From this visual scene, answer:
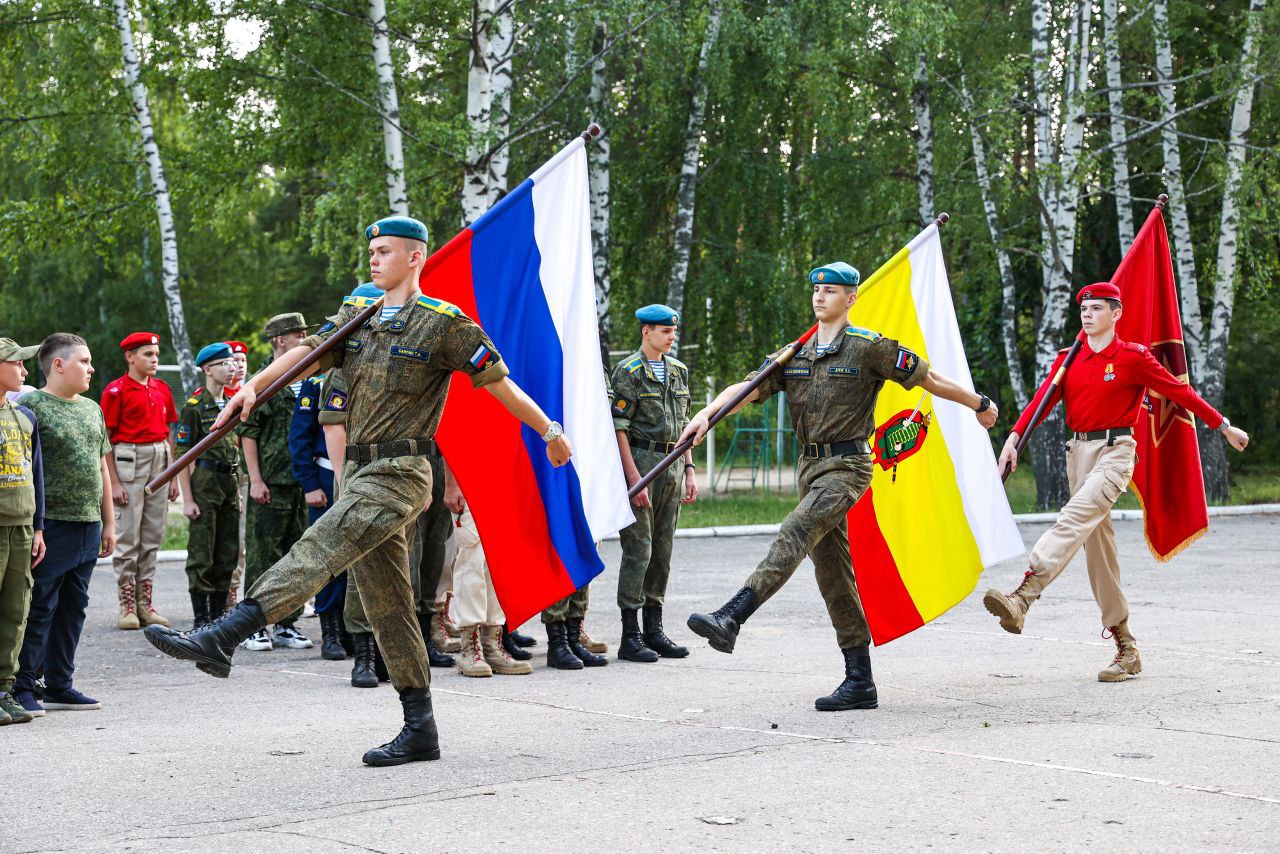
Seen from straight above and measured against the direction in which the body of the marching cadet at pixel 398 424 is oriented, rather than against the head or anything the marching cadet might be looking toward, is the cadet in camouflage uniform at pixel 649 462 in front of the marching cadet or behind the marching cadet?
behind

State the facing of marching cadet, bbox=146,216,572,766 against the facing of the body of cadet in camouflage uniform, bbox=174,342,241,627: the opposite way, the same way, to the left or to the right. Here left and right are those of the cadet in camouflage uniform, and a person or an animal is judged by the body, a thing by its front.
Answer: to the right

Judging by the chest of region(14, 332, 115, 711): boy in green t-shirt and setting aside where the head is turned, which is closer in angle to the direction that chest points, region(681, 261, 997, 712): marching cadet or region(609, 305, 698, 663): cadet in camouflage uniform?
the marching cadet

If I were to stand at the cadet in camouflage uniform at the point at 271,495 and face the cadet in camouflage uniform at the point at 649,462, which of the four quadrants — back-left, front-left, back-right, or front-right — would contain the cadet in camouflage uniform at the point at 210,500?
back-left

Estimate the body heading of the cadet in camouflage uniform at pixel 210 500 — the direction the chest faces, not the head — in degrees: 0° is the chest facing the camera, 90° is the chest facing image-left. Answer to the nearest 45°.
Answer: approximately 315°

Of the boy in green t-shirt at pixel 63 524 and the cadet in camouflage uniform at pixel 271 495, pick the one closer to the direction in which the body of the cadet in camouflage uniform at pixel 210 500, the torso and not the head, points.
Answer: the cadet in camouflage uniform

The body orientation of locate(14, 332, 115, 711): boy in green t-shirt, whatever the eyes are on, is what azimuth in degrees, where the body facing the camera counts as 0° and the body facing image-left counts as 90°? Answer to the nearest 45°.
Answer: approximately 315°

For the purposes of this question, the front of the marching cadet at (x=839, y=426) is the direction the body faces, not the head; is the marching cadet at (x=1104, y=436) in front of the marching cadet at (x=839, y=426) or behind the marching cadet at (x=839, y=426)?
behind

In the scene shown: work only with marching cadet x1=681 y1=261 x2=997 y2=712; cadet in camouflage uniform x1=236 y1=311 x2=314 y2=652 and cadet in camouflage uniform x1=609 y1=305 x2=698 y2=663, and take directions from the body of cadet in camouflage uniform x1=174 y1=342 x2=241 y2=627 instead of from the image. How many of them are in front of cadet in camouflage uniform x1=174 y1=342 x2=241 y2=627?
3
